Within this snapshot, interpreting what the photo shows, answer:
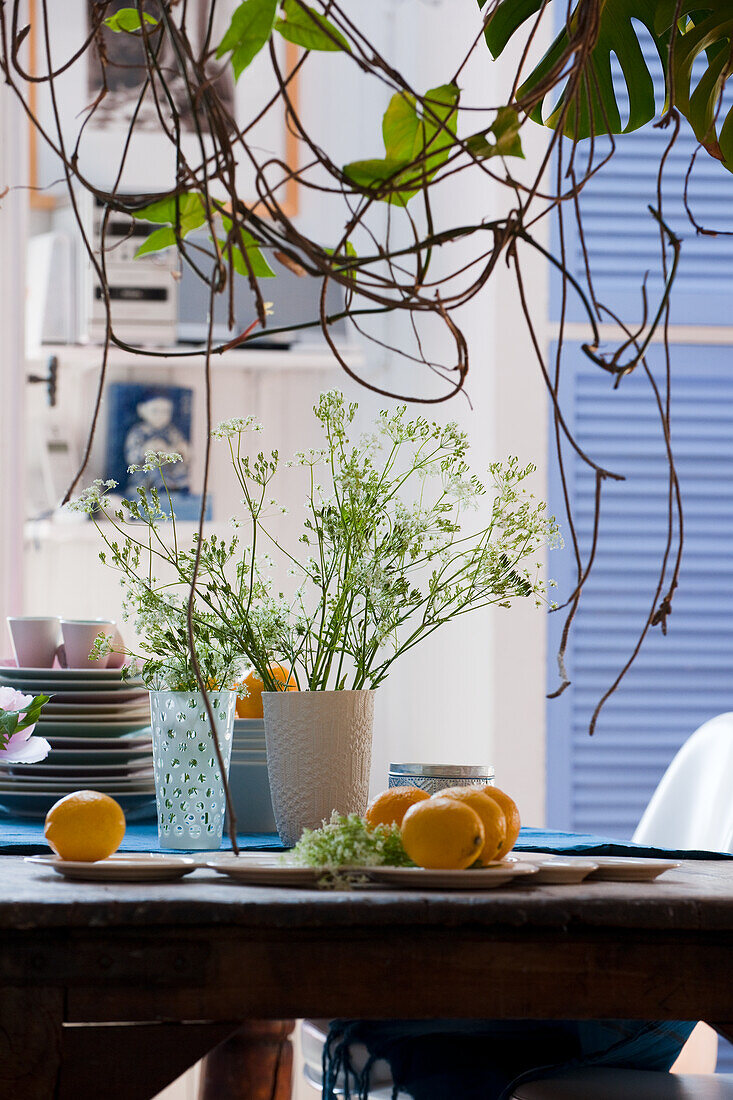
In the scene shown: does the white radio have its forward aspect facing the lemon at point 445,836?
yes

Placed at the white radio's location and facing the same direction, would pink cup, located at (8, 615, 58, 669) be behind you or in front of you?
in front

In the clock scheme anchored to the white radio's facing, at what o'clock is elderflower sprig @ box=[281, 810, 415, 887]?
The elderflower sprig is roughly at 12 o'clock from the white radio.

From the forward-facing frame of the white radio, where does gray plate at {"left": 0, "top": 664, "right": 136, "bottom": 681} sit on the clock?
The gray plate is roughly at 12 o'clock from the white radio.

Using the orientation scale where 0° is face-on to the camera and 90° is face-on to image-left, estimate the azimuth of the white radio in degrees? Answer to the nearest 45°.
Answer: approximately 0°

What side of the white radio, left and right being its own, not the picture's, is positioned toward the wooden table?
front

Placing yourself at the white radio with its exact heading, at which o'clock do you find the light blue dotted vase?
The light blue dotted vase is roughly at 12 o'clock from the white radio.

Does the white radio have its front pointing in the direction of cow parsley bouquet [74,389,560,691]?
yes

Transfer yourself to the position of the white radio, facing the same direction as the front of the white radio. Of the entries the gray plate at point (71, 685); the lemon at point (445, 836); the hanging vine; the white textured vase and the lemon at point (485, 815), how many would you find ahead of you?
5
